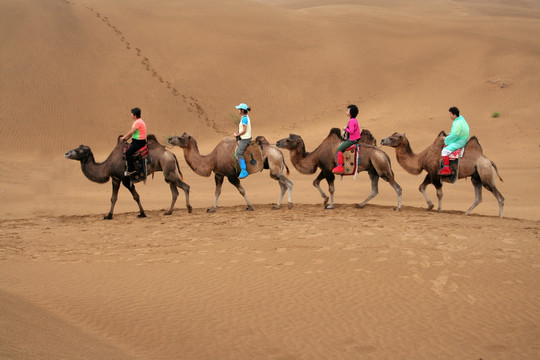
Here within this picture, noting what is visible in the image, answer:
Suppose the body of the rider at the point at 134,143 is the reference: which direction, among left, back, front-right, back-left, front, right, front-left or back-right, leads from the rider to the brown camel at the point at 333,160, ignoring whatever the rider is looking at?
back

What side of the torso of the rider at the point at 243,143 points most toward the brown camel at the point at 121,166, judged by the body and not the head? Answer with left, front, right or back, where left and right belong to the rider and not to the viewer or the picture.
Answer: front

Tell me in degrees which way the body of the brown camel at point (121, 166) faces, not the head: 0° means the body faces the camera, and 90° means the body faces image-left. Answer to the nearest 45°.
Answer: approximately 90°

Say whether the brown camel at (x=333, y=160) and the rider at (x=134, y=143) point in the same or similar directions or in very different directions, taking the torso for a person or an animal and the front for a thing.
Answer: same or similar directions

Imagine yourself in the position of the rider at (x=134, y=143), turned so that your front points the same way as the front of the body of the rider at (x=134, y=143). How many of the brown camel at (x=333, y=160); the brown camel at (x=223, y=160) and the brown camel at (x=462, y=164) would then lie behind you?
3

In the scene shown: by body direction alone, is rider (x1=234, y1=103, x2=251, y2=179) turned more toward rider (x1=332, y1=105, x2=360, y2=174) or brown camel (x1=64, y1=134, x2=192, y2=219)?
the brown camel

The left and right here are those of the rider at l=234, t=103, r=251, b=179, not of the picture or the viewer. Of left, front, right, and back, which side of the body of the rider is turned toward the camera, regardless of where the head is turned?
left

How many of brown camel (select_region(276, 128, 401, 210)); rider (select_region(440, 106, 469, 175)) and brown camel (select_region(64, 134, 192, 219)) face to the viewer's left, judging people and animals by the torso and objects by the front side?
3

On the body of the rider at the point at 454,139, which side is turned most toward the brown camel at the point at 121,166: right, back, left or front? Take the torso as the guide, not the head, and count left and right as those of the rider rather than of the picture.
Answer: front

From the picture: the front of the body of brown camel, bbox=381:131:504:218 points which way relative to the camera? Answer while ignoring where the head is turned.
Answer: to the viewer's left

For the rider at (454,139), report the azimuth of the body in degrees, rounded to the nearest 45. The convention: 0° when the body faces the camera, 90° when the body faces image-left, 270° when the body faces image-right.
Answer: approximately 90°

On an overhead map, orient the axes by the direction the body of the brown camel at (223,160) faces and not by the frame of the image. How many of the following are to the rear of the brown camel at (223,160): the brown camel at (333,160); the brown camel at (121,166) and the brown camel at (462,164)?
2

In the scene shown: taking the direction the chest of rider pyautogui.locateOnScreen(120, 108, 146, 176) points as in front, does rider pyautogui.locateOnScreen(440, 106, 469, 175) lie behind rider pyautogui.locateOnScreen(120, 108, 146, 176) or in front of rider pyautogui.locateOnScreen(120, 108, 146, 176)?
behind

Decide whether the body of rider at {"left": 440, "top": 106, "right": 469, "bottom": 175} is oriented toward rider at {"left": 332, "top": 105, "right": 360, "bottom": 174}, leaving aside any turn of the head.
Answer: yes

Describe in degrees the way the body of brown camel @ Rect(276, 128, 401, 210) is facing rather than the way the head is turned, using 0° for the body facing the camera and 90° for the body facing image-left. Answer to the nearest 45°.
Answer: approximately 90°

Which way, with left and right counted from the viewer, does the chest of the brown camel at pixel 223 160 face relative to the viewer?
facing to the left of the viewer
